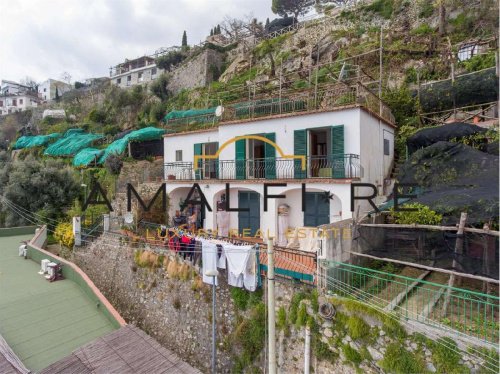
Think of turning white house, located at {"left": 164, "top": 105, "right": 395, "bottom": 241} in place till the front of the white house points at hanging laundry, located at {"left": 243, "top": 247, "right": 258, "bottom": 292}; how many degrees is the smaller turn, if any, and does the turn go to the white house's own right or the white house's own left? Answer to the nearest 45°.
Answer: approximately 45° to the white house's own left

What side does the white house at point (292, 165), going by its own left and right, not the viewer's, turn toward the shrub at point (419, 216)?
left

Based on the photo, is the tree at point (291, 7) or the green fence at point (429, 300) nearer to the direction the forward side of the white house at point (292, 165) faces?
the green fence

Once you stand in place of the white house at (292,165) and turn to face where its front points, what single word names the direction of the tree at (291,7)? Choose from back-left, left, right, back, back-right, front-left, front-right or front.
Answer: back-right

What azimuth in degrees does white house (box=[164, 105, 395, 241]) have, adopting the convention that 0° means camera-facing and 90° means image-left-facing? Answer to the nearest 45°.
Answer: approximately 45°

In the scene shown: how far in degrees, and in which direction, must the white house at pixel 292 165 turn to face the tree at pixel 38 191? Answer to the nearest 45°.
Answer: approximately 45° to its right

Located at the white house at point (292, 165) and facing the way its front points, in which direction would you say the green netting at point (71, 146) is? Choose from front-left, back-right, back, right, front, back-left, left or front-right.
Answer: right

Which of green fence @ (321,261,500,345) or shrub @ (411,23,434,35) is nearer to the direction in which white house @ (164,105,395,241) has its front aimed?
the green fence

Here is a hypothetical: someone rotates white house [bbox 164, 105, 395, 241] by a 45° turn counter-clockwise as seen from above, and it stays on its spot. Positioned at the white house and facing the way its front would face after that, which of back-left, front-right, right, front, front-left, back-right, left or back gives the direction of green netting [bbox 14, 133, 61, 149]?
back-right

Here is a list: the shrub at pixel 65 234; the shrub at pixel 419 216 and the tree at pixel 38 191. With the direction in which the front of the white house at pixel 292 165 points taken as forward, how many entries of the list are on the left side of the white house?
1

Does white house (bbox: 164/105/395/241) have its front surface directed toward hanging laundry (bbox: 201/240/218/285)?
yes

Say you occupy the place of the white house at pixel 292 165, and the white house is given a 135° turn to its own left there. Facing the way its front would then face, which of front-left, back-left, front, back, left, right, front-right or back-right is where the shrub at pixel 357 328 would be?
right

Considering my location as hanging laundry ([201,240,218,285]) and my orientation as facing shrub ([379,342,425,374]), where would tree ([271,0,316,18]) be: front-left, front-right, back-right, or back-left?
back-left

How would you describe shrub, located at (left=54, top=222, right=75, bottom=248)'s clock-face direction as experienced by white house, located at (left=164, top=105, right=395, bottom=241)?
The shrub is roughly at 2 o'clock from the white house.

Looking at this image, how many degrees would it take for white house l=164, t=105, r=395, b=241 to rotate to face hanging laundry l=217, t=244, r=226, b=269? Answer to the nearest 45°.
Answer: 0° — it already faces it
